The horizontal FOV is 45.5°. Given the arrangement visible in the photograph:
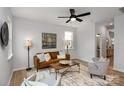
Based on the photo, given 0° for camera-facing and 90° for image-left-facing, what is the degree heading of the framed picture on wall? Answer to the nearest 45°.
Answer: approximately 315°

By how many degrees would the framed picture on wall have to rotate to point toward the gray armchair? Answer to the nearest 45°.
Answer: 0° — it already faces it

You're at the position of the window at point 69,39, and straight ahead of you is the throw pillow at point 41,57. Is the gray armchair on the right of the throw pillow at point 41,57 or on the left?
left

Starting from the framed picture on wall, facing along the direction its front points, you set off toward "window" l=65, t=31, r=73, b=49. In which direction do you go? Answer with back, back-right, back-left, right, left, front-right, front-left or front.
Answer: left

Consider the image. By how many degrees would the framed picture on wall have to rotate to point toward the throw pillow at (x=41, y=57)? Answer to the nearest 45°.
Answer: approximately 45° to its right

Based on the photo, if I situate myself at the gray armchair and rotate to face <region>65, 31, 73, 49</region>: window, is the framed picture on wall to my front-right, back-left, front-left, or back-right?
front-left

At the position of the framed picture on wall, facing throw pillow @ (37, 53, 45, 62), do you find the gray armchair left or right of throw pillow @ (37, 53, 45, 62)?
left
